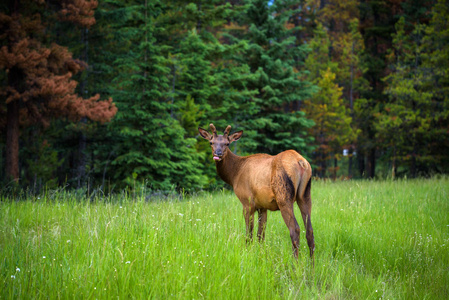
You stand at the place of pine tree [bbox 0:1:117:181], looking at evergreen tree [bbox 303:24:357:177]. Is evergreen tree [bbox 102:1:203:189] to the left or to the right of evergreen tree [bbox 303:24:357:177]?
right

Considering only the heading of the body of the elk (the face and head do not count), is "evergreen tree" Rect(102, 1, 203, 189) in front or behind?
in front

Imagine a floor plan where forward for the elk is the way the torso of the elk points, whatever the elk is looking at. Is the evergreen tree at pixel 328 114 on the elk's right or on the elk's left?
on the elk's right

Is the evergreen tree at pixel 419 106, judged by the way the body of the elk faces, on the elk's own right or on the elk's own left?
on the elk's own right

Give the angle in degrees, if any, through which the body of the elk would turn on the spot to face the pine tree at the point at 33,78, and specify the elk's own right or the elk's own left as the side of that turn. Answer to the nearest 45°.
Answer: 0° — it already faces it

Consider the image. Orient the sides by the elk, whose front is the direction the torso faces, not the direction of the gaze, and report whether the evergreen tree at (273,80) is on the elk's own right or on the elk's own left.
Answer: on the elk's own right

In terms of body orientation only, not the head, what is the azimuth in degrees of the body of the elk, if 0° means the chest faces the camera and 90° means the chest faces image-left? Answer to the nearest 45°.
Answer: approximately 135°
